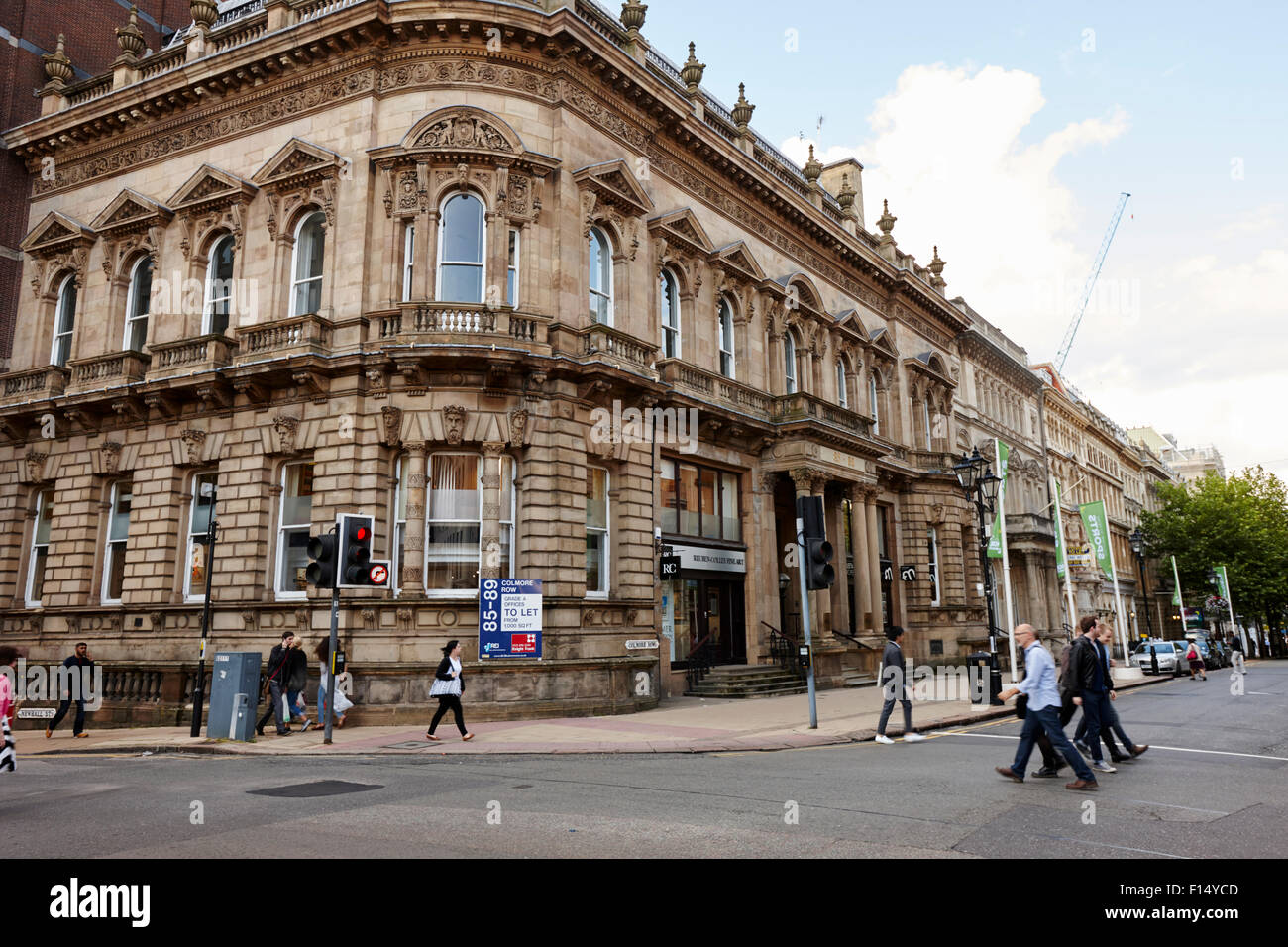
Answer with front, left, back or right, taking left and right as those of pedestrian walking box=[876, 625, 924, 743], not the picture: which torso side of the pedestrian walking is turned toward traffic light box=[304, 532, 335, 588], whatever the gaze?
back

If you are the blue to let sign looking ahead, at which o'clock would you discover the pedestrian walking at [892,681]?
The pedestrian walking is roughly at 10 o'clock from the blue to let sign.

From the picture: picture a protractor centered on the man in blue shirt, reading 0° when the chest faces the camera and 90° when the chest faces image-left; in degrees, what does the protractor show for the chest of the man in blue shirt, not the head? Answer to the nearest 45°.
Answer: approximately 90°

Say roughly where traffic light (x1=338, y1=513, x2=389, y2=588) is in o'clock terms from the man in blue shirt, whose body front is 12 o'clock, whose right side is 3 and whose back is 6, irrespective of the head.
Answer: The traffic light is roughly at 12 o'clock from the man in blue shirt.

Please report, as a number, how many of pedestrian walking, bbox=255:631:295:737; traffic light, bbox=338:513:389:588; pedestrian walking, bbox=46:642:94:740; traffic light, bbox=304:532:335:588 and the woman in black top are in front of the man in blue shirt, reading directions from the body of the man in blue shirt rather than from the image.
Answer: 5

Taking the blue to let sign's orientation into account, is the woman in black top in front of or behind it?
in front

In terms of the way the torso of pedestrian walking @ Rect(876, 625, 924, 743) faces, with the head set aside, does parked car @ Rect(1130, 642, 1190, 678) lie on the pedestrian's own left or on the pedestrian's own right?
on the pedestrian's own left

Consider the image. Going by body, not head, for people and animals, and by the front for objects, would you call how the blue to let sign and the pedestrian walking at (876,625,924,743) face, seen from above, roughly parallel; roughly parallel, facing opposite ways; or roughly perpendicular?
roughly perpendicular

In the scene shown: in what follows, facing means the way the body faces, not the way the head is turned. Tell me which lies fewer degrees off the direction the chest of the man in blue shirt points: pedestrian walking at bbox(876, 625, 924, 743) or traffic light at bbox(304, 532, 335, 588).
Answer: the traffic light
